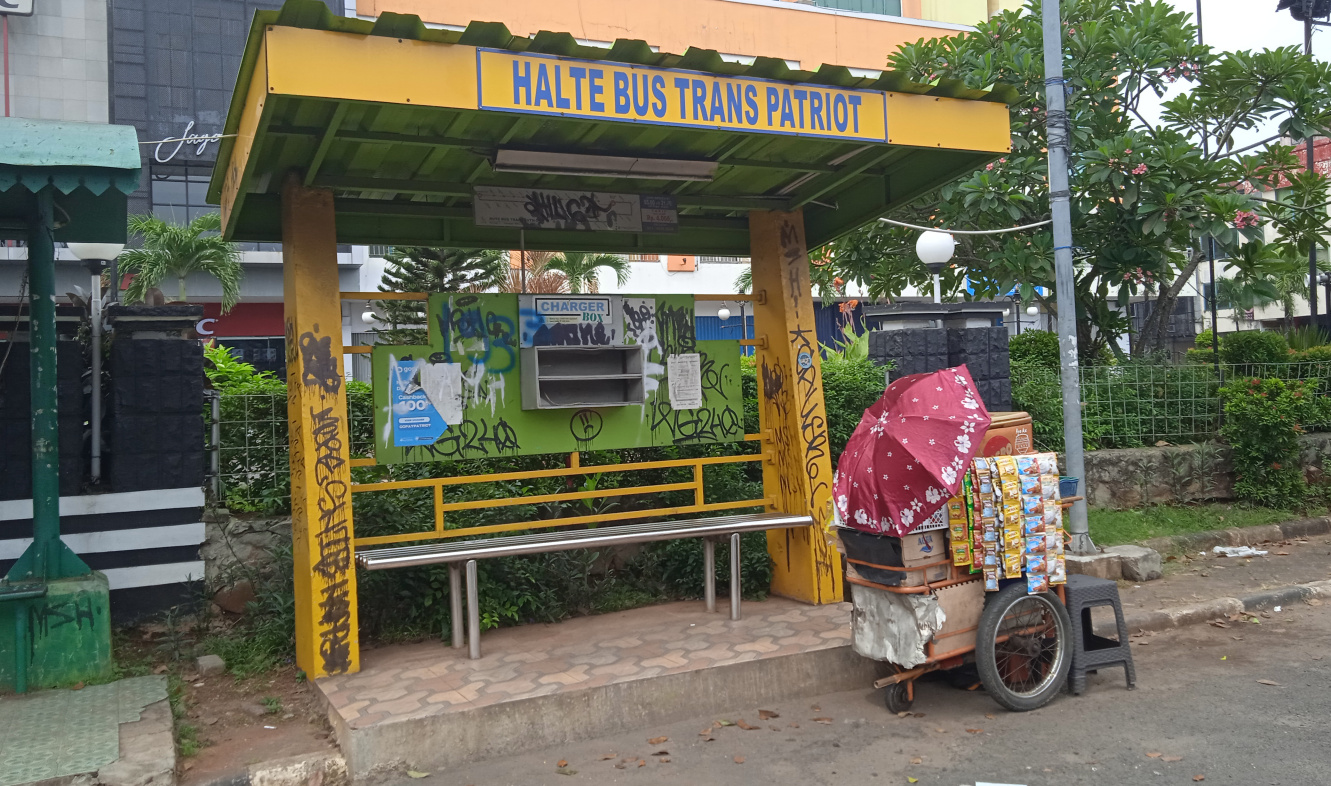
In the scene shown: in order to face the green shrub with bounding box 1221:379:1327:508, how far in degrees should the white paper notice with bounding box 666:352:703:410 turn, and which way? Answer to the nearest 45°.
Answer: approximately 135° to its left

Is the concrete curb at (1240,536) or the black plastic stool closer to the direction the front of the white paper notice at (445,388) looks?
the black plastic stool

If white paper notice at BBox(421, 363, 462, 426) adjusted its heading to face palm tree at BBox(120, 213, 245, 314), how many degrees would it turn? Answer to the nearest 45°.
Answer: approximately 180°

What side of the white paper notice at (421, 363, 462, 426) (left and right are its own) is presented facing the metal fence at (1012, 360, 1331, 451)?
left

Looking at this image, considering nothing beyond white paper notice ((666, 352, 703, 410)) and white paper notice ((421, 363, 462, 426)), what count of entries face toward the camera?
2

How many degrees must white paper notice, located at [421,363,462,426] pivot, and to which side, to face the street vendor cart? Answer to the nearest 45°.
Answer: approximately 45° to its left

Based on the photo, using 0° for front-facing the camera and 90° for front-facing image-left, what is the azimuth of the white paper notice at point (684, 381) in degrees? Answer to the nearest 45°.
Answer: approximately 0°

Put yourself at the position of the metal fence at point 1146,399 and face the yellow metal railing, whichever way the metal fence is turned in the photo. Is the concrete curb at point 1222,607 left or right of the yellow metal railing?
left

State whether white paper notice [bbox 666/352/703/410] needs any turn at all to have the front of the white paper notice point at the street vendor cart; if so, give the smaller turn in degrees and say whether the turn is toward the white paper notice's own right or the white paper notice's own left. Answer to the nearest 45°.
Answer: approximately 45° to the white paper notice's own left

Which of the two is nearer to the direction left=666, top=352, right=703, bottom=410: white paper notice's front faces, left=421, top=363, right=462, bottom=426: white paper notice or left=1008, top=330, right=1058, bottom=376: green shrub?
the white paper notice

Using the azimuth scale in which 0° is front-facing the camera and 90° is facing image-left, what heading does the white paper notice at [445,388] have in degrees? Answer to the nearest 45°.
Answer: approximately 0°
